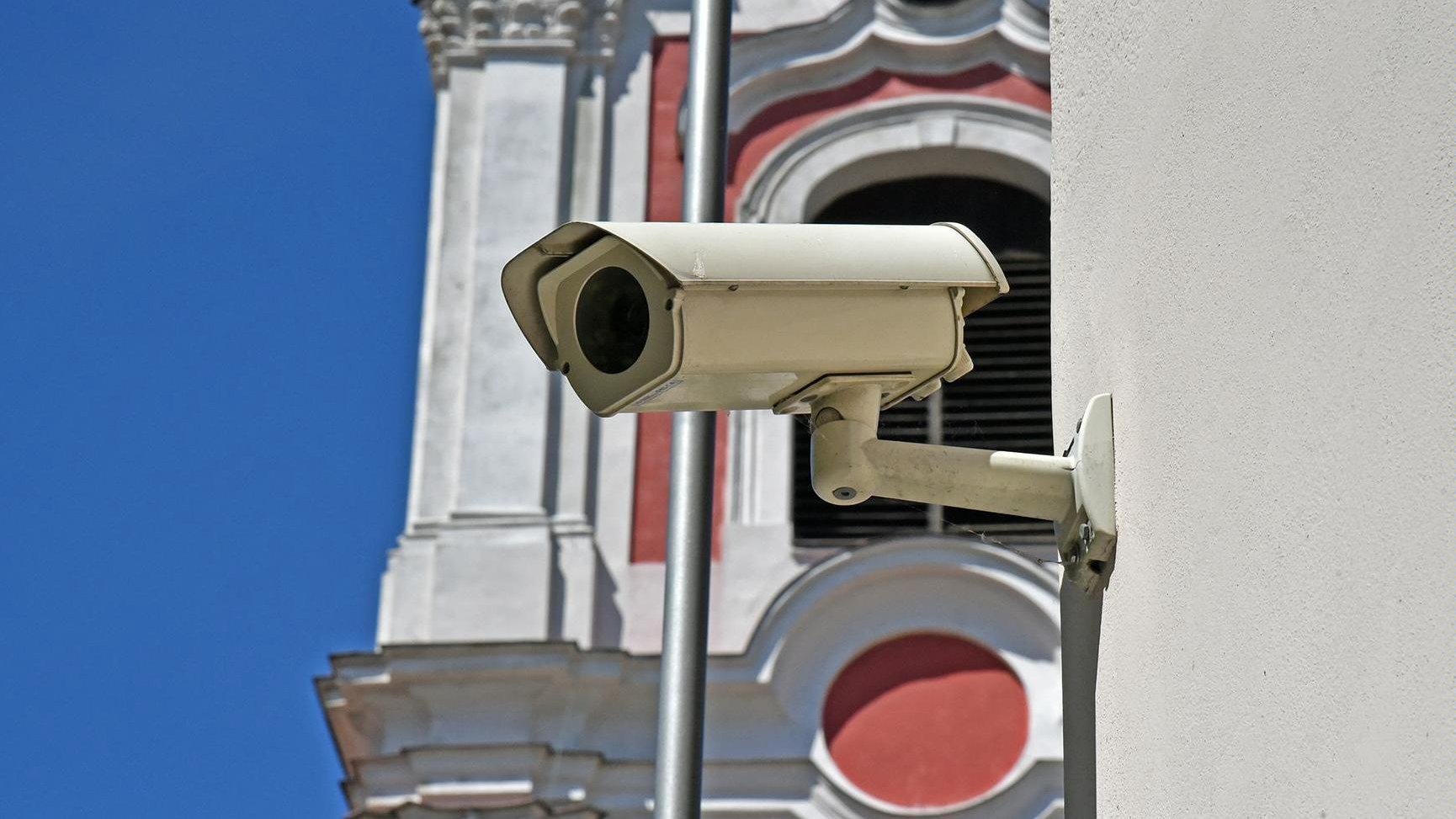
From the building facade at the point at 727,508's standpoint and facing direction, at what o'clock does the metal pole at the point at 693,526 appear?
The metal pole is roughly at 12 o'clock from the building facade.

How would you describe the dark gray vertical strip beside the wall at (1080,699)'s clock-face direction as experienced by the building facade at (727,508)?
The dark gray vertical strip beside the wall is roughly at 12 o'clock from the building facade.

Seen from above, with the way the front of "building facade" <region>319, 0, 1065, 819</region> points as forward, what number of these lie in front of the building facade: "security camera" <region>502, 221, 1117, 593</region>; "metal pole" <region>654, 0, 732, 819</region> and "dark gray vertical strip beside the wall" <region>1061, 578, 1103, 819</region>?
3

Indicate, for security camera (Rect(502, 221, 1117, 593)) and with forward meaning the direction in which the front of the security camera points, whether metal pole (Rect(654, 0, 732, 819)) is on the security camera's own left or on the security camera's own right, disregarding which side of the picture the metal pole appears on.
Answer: on the security camera's own right

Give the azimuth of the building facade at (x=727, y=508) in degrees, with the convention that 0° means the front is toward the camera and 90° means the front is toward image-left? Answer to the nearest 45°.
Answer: approximately 0°

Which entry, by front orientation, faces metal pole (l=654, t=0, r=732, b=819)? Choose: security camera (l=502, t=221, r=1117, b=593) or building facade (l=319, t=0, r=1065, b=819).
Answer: the building facade

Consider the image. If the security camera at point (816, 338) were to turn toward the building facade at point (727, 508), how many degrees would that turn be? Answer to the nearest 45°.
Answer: approximately 135° to its right

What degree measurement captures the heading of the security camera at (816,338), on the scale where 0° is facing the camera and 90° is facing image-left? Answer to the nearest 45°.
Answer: approximately 45°
